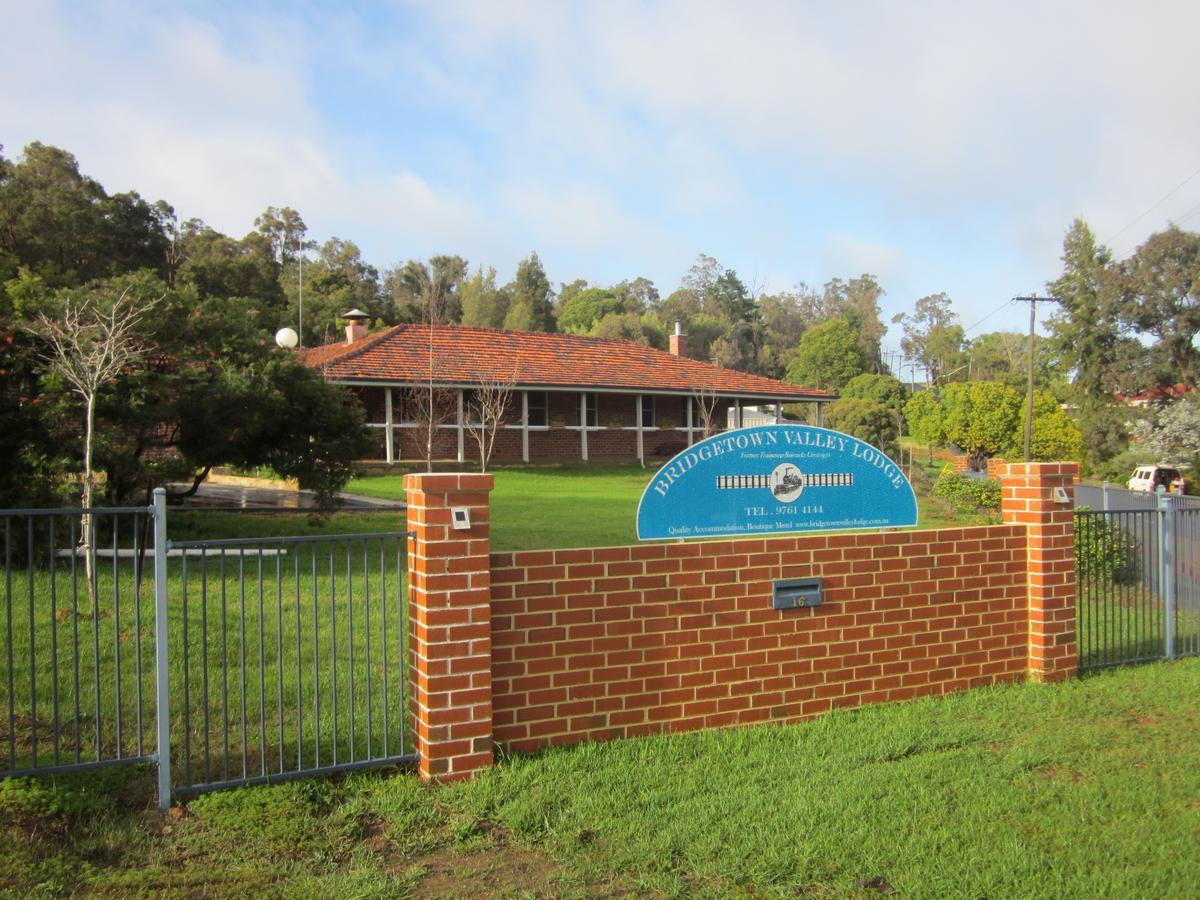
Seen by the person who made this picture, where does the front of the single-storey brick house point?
facing the viewer and to the right of the viewer

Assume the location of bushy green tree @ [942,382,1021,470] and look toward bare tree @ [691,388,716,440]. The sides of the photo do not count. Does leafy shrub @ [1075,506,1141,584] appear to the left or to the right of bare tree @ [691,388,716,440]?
left

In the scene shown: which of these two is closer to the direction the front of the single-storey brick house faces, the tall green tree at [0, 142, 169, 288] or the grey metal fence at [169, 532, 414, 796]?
the grey metal fence

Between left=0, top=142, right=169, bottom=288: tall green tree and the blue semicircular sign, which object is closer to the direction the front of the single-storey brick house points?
the blue semicircular sign

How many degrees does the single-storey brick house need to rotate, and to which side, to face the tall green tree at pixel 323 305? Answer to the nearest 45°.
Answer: approximately 180°

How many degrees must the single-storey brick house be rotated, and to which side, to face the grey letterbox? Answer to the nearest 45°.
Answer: approximately 45° to its right

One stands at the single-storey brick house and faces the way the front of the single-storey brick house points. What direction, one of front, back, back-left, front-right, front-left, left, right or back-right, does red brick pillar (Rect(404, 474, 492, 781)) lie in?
front-right

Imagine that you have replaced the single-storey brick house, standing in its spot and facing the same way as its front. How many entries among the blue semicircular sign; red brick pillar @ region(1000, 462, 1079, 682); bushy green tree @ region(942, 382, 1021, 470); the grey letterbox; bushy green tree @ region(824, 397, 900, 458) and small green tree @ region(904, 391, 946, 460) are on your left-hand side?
3

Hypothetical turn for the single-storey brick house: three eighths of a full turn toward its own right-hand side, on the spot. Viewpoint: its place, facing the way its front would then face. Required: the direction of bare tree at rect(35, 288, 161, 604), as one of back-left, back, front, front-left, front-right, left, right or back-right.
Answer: left

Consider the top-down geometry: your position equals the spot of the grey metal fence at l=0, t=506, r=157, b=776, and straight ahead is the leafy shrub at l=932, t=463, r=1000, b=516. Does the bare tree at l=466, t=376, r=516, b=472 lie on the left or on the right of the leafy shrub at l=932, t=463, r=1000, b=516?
left

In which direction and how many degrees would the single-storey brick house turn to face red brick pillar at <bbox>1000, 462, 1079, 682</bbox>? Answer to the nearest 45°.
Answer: approximately 45° to its right

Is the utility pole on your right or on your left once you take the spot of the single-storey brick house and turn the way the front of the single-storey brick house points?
on your left

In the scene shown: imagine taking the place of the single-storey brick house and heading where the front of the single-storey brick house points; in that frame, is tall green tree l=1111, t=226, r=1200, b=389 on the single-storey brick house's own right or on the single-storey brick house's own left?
on the single-storey brick house's own left

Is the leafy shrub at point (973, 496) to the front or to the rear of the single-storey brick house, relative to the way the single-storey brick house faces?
to the front

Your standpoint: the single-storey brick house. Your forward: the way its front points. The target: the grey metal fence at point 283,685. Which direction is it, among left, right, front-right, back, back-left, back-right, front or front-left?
front-right

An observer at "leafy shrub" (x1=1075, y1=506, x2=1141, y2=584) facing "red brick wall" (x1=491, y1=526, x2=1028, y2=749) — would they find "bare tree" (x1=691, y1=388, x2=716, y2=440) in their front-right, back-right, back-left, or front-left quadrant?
back-right

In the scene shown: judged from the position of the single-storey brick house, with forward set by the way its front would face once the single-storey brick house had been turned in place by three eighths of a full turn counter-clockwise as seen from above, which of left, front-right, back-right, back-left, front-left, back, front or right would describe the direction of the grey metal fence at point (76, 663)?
back

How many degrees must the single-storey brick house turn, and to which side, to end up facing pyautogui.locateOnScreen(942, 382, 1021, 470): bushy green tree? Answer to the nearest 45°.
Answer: approximately 90° to its left
